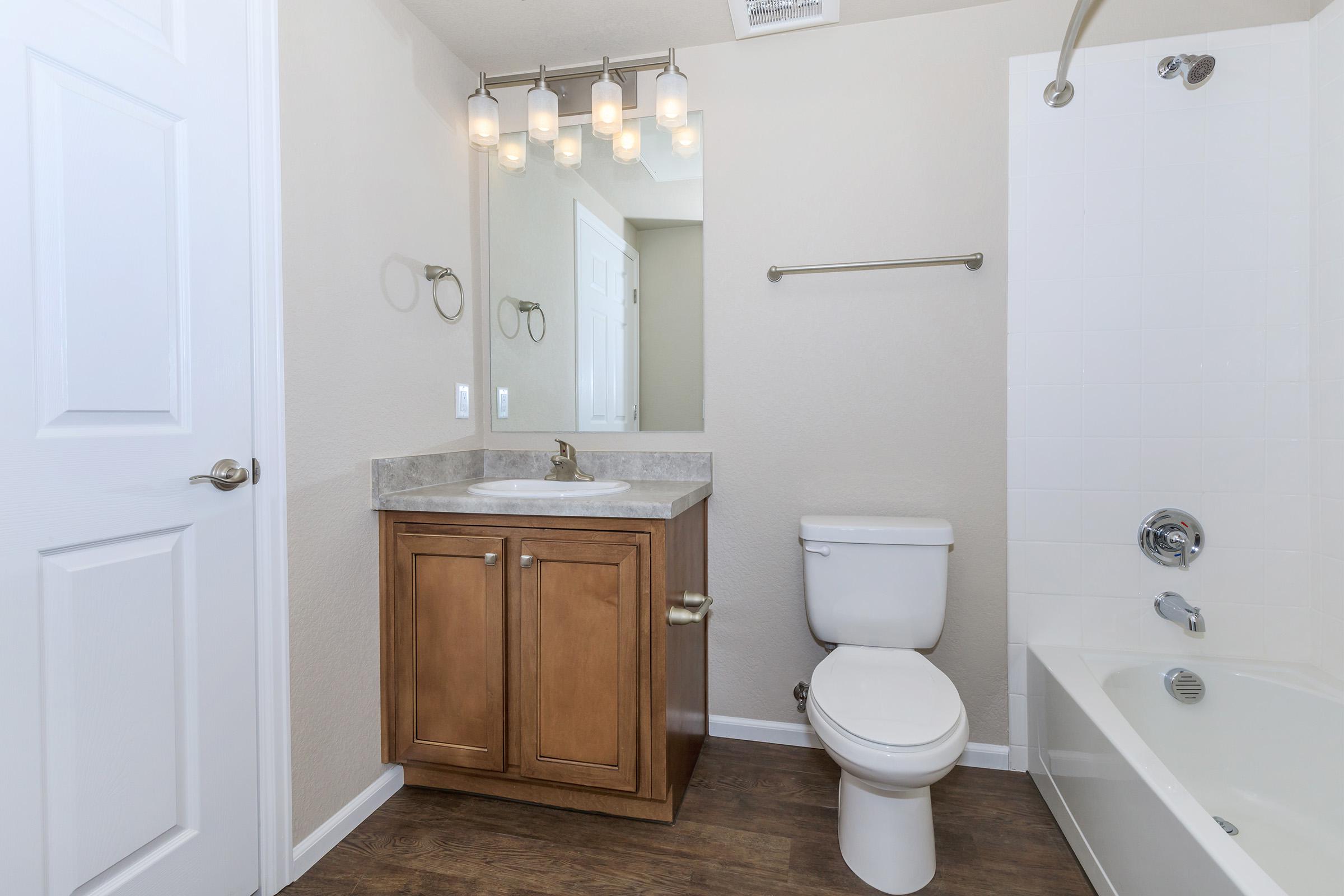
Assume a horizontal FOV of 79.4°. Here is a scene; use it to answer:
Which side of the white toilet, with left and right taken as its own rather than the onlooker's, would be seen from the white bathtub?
left

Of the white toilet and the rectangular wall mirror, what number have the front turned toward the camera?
2

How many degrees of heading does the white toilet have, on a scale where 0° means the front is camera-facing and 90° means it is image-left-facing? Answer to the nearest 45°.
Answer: approximately 0°

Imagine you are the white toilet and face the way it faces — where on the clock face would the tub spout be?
The tub spout is roughly at 8 o'clock from the white toilet.
